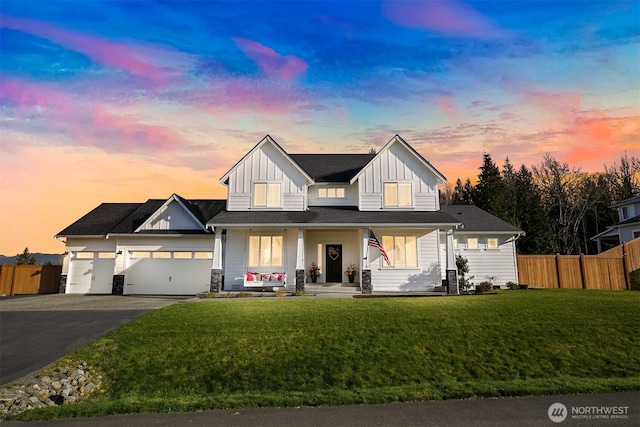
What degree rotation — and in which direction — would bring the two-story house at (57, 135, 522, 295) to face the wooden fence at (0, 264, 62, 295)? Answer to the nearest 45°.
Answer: approximately 90° to its right

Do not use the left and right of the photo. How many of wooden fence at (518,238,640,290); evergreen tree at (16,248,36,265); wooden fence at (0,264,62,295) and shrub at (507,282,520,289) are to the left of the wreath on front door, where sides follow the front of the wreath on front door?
2

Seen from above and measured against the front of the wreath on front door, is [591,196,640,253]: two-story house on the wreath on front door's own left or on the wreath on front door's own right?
on the wreath on front door's own left

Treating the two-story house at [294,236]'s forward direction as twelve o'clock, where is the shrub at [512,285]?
The shrub is roughly at 9 o'clock from the two-story house.

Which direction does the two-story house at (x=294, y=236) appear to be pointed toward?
toward the camera

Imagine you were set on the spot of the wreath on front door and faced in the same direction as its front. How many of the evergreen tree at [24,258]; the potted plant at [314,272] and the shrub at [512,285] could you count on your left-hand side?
1

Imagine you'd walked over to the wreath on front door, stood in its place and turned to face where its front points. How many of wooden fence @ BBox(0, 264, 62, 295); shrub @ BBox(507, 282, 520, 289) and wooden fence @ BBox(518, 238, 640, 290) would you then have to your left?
2

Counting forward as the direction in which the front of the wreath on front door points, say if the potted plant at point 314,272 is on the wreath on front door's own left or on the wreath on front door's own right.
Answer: on the wreath on front door's own right

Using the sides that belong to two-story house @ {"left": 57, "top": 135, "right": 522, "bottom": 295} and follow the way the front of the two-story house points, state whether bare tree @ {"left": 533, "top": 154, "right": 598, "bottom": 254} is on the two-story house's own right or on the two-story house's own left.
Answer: on the two-story house's own left

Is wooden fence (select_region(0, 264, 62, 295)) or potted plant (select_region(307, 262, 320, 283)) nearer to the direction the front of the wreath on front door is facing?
the potted plant

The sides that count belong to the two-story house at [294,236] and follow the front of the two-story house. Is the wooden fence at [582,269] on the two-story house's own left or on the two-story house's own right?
on the two-story house's own left

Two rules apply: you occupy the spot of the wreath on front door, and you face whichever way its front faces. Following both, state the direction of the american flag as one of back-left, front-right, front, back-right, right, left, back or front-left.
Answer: front-left

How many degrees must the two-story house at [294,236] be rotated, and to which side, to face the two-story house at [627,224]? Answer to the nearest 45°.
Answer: approximately 90° to its left

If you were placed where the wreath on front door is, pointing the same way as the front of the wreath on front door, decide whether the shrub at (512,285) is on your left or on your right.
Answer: on your left

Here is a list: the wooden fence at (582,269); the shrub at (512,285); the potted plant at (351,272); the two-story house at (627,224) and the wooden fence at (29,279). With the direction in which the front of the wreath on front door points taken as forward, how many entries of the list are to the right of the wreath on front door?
1
